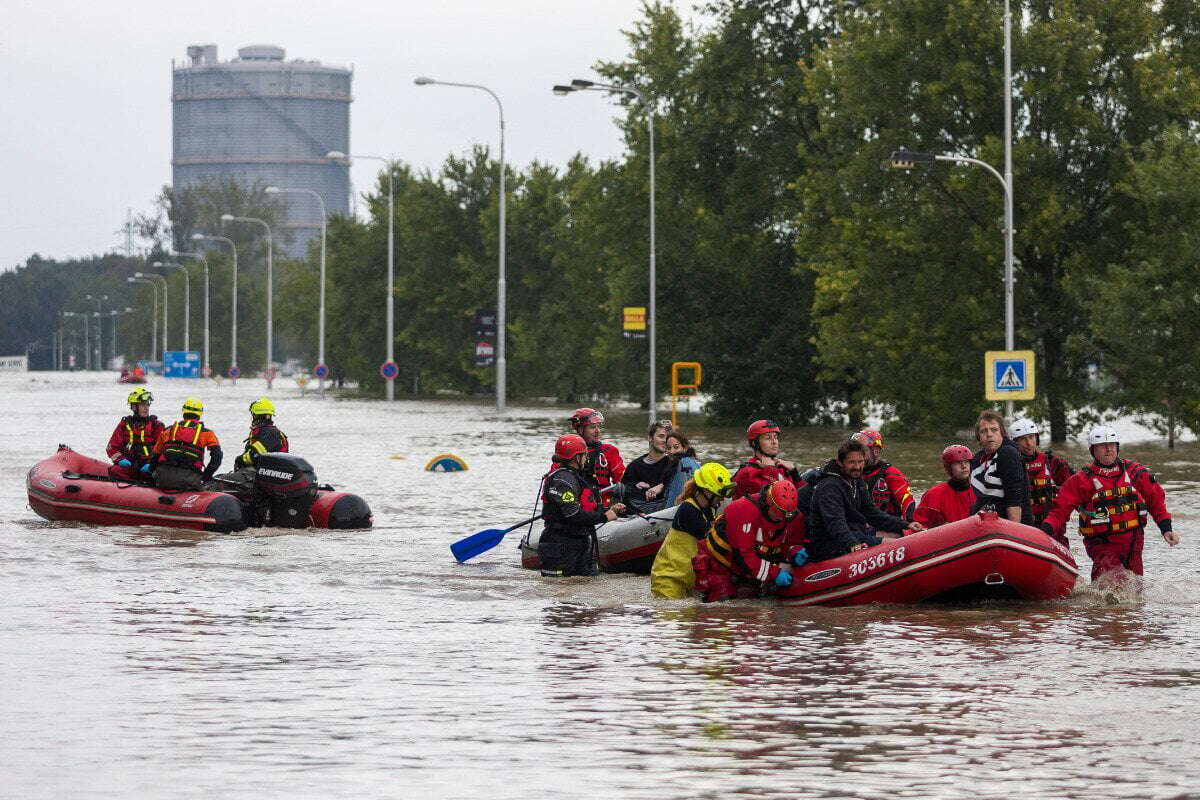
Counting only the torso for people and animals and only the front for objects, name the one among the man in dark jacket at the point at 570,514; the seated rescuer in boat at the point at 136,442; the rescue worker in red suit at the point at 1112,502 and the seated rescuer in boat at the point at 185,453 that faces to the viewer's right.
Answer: the man in dark jacket

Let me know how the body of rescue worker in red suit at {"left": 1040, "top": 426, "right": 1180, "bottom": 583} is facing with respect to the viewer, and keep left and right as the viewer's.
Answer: facing the viewer

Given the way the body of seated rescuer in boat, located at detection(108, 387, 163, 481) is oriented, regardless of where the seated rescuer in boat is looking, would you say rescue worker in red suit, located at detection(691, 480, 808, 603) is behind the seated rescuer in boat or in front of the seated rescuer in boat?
in front

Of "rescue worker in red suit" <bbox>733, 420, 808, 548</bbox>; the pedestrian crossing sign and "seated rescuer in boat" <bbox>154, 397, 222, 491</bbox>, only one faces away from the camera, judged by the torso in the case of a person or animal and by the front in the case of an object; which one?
the seated rescuer in boat

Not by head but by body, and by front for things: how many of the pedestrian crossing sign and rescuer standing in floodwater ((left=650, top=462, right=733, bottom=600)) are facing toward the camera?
1

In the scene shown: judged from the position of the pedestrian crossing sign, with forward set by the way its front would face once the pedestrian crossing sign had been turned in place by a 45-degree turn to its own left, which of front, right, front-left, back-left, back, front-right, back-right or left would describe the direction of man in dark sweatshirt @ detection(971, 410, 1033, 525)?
front-right

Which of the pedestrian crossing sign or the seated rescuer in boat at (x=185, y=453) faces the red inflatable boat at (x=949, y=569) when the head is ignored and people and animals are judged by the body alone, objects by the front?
the pedestrian crossing sign

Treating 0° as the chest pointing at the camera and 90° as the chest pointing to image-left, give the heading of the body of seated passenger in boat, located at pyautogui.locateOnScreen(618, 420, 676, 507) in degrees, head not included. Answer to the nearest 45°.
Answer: approximately 315°

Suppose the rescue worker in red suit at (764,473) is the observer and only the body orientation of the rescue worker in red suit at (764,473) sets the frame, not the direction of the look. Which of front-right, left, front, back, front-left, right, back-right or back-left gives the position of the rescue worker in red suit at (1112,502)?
front-left

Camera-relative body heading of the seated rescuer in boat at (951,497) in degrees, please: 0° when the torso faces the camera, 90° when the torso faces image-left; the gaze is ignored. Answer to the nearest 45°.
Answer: approximately 315°
